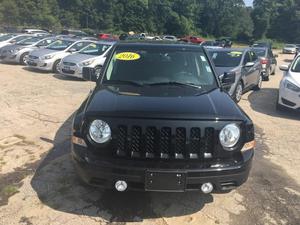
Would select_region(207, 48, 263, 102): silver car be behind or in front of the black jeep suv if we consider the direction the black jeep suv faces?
behind

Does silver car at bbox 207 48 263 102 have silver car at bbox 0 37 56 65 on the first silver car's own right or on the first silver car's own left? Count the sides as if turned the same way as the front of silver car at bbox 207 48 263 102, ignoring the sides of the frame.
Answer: on the first silver car's own right

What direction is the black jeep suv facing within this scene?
toward the camera

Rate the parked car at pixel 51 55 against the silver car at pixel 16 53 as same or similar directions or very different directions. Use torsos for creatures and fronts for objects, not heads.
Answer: same or similar directions

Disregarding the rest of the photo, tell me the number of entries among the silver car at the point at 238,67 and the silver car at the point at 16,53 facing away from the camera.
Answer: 0

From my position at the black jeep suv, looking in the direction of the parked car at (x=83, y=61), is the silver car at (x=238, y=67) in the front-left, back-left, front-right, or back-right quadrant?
front-right

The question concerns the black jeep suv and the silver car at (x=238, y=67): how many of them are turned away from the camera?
0

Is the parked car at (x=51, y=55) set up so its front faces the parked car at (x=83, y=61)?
no

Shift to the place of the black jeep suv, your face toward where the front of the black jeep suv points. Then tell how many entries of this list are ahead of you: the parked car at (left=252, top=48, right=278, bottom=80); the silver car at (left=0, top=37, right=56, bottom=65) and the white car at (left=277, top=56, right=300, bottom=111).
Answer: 0

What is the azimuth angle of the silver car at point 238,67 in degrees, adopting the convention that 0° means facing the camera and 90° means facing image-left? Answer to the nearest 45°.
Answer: approximately 45°

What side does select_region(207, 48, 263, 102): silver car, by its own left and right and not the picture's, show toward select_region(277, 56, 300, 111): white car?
left

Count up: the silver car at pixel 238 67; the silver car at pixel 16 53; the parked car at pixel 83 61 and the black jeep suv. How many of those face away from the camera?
0

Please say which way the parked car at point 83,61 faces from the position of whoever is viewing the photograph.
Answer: facing the viewer and to the left of the viewer

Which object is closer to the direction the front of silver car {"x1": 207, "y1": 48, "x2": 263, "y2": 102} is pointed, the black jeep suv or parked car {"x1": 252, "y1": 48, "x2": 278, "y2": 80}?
the black jeep suv

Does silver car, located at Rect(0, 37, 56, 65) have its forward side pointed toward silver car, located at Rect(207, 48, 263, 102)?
no

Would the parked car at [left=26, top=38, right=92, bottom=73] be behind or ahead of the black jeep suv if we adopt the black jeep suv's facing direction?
behind

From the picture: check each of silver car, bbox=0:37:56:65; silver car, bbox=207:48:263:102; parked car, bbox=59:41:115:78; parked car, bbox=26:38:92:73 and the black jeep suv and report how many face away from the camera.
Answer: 0
